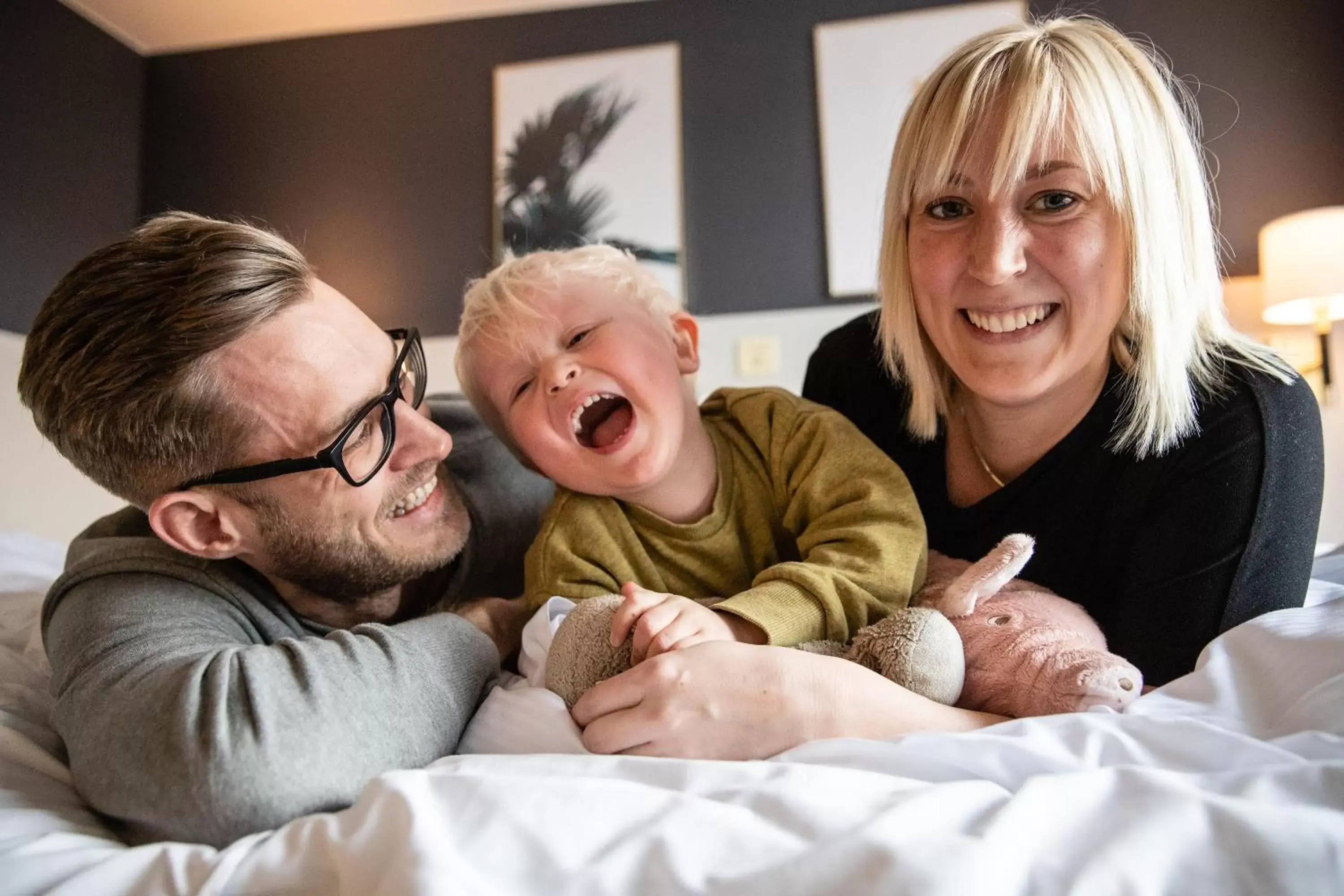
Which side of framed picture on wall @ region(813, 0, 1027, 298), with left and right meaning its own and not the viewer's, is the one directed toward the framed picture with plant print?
right

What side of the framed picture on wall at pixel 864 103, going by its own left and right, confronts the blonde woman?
front

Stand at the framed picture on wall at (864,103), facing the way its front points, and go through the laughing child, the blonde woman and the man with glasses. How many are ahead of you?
3

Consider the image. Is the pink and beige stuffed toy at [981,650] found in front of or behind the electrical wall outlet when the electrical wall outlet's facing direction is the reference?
in front

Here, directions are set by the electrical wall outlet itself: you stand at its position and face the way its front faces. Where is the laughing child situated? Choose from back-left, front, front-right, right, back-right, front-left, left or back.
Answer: front

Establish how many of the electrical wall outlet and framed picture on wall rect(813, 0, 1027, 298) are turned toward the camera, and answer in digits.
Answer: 2

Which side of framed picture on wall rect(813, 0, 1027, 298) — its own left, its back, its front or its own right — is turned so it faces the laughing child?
front

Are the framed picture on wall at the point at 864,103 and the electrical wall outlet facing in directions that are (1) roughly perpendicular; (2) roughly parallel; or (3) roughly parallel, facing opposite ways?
roughly parallel

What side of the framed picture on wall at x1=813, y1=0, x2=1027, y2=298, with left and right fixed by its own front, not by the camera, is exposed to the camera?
front

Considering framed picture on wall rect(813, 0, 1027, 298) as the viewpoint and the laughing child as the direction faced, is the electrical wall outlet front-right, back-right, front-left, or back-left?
front-right

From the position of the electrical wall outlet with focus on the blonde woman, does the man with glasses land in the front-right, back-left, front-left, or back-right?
front-right

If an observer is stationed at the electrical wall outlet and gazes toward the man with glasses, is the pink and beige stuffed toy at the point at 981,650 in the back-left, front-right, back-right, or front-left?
front-left
